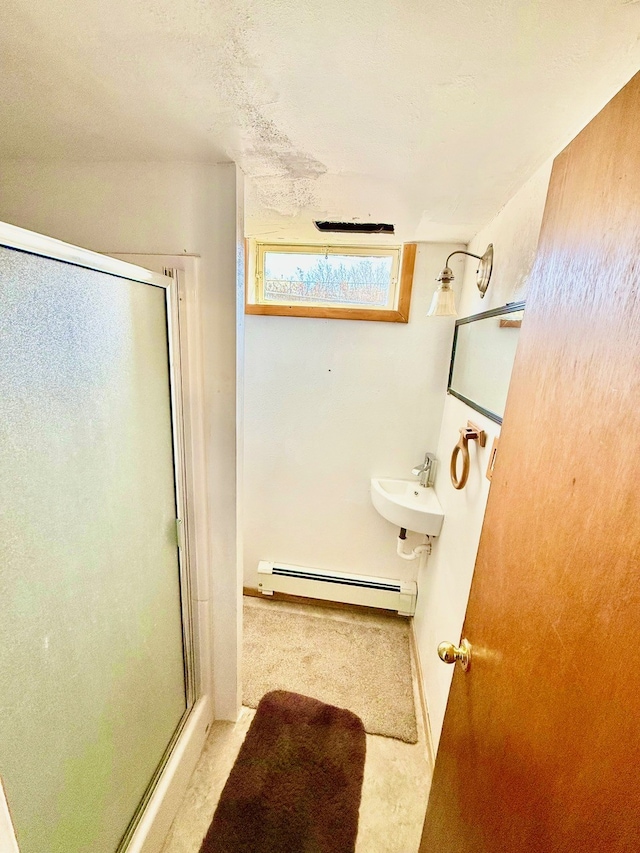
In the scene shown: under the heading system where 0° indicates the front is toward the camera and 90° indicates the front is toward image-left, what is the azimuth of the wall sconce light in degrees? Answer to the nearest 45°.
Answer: approximately 90°

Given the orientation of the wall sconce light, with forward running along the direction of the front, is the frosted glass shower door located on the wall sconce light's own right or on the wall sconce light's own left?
on the wall sconce light's own left

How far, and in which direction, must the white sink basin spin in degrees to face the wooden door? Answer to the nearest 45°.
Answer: approximately 45° to its left

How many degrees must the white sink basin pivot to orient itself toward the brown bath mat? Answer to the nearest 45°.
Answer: approximately 45° to its left

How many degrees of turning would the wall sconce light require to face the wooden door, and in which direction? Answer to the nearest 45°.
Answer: approximately 90° to its left

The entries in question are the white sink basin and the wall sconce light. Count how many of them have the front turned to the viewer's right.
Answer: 0
